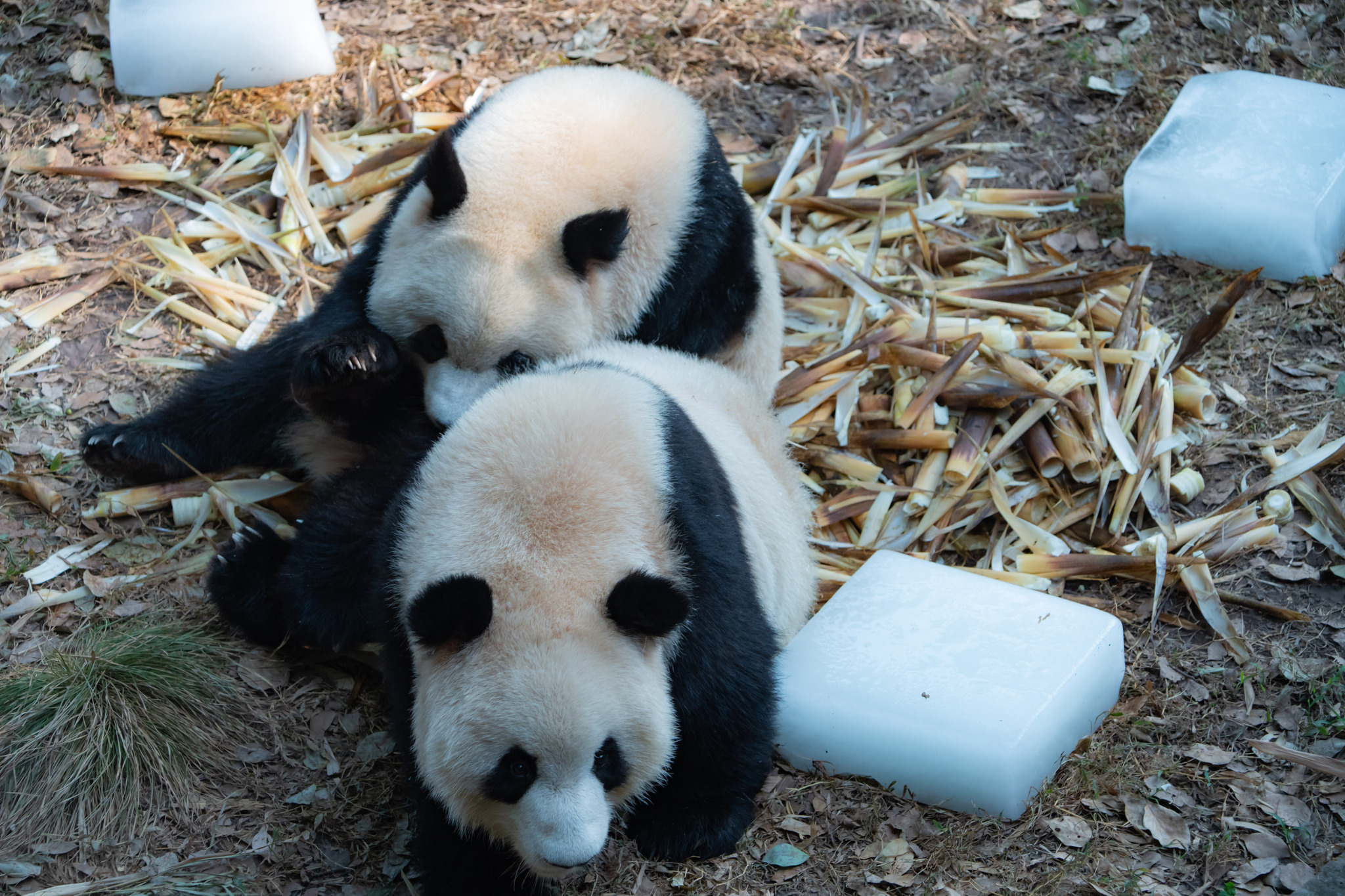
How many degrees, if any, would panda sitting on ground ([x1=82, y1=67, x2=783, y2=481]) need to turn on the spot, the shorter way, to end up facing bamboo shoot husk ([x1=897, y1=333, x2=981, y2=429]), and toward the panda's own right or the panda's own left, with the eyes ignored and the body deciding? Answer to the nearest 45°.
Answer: approximately 135° to the panda's own left

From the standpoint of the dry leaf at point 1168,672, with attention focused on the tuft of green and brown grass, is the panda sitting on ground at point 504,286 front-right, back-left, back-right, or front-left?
front-right

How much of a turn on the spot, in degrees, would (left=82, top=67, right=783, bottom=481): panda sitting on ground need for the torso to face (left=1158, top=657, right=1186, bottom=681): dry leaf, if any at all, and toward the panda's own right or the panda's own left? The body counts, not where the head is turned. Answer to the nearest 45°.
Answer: approximately 90° to the panda's own left

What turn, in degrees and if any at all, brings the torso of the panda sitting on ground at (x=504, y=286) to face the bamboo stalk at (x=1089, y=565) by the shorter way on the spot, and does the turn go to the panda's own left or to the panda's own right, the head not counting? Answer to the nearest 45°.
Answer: approximately 90° to the panda's own left

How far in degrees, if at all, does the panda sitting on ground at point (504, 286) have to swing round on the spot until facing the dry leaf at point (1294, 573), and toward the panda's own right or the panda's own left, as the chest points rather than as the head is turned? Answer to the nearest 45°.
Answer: approximately 90° to the panda's own left

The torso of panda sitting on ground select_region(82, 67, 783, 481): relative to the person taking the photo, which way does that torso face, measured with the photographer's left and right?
facing the viewer and to the left of the viewer

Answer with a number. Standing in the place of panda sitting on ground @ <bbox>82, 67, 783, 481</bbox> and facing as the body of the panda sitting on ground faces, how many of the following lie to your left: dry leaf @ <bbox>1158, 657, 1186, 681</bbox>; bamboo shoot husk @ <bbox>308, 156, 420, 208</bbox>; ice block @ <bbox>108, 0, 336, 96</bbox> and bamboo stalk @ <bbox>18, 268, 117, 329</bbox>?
1

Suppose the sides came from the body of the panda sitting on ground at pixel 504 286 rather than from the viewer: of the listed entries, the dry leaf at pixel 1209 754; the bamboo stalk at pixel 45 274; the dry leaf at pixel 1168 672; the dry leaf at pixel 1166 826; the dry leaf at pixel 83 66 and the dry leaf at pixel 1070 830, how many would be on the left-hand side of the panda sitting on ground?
4

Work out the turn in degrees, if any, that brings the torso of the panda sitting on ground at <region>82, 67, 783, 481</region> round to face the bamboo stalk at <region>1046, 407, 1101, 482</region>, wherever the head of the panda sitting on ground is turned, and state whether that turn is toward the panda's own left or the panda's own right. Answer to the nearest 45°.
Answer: approximately 135° to the panda's own left

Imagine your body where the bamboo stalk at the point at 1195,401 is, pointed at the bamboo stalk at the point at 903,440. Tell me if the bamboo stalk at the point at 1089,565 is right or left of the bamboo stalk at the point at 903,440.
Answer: left
